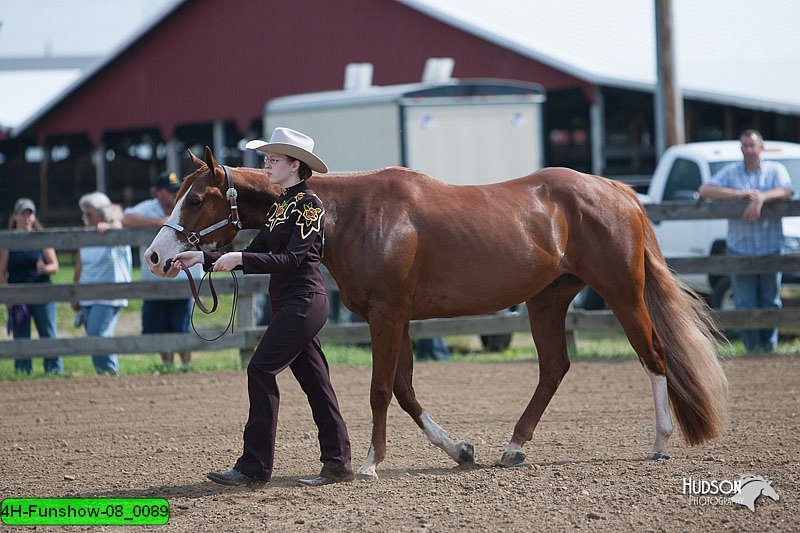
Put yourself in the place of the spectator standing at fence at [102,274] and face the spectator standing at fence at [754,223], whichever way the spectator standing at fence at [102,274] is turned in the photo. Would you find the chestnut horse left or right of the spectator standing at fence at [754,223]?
right

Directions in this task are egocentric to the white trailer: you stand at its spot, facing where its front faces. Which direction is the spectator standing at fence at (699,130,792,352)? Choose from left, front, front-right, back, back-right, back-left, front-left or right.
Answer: back

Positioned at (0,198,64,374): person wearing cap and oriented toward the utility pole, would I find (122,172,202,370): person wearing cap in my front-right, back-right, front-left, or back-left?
front-right

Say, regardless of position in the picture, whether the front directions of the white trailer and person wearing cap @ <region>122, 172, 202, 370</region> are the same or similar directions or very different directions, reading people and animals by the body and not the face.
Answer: very different directions

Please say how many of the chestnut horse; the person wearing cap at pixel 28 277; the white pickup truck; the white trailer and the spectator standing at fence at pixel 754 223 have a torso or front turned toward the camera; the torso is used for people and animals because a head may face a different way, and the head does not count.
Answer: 2

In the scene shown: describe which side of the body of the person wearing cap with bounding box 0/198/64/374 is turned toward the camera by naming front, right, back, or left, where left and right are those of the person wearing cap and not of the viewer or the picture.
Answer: front

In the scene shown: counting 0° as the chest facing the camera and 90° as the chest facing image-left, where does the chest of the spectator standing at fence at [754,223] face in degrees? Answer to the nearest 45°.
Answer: approximately 0°

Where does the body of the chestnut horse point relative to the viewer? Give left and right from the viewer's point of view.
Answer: facing to the left of the viewer

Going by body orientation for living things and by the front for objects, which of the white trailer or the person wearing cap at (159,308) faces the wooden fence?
the person wearing cap

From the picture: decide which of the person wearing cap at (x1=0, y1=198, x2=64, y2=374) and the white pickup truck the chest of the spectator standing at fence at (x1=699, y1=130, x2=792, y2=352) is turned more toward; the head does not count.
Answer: the person wearing cap

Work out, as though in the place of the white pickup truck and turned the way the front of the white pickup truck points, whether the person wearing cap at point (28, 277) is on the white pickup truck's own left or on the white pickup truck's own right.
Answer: on the white pickup truck's own left

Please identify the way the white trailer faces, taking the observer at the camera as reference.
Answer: facing away from the viewer and to the left of the viewer

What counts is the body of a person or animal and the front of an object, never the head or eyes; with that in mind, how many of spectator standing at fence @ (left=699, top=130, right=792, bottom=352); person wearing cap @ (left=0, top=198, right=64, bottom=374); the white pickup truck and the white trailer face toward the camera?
2
